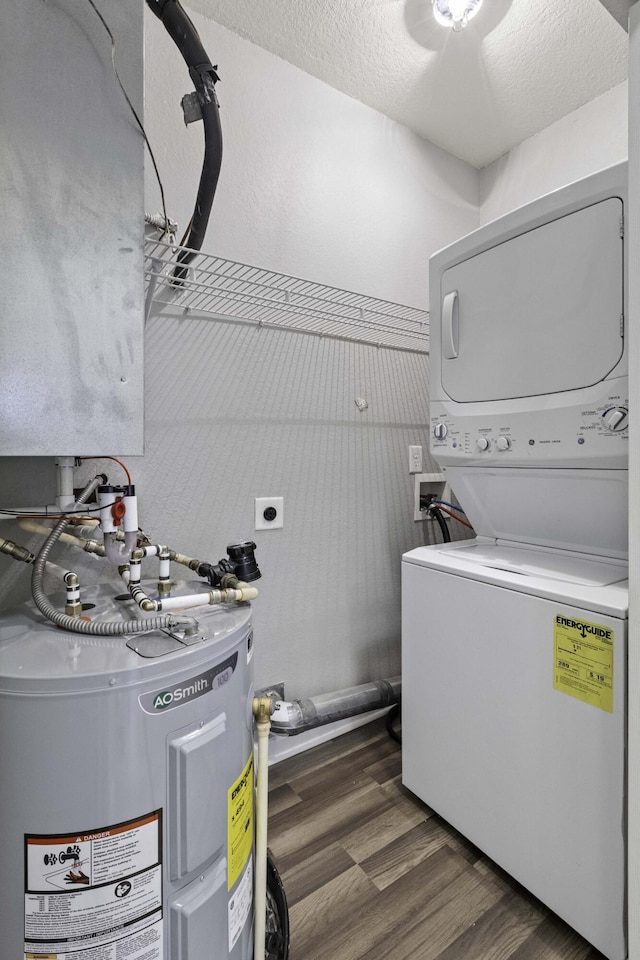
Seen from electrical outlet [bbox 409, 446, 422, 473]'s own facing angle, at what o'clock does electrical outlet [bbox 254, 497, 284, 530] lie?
electrical outlet [bbox 254, 497, 284, 530] is roughly at 3 o'clock from electrical outlet [bbox 409, 446, 422, 473].

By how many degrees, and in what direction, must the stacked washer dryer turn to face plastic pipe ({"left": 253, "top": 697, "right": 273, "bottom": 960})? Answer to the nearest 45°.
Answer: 0° — it already faces it

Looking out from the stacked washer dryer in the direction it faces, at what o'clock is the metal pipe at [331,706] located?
The metal pipe is roughly at 2 o'clock from the stacked washer dryer.

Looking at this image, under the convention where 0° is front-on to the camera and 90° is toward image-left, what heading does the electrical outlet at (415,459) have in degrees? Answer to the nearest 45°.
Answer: approximately 315°

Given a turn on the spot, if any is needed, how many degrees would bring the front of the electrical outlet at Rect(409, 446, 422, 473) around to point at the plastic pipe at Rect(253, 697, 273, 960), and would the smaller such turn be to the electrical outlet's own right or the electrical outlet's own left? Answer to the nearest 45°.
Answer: approximately 45° to the electrical outlet's own right
